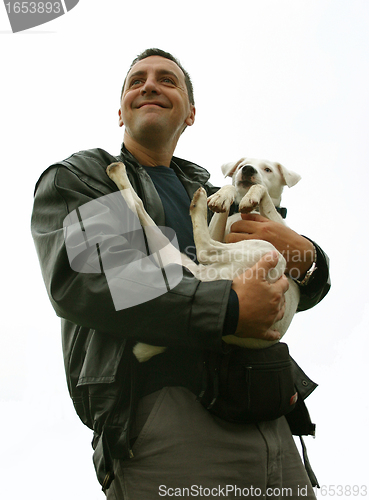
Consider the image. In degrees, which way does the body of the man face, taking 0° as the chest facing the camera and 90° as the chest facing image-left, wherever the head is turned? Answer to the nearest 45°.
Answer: approximately 315°
